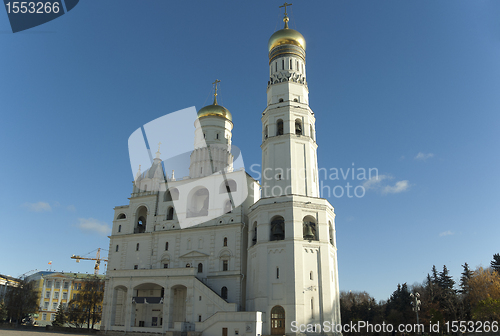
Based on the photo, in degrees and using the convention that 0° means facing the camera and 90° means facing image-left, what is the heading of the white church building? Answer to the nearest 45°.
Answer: approximately 0°

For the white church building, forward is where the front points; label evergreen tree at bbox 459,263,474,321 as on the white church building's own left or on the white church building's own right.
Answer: on the white church building's own left
